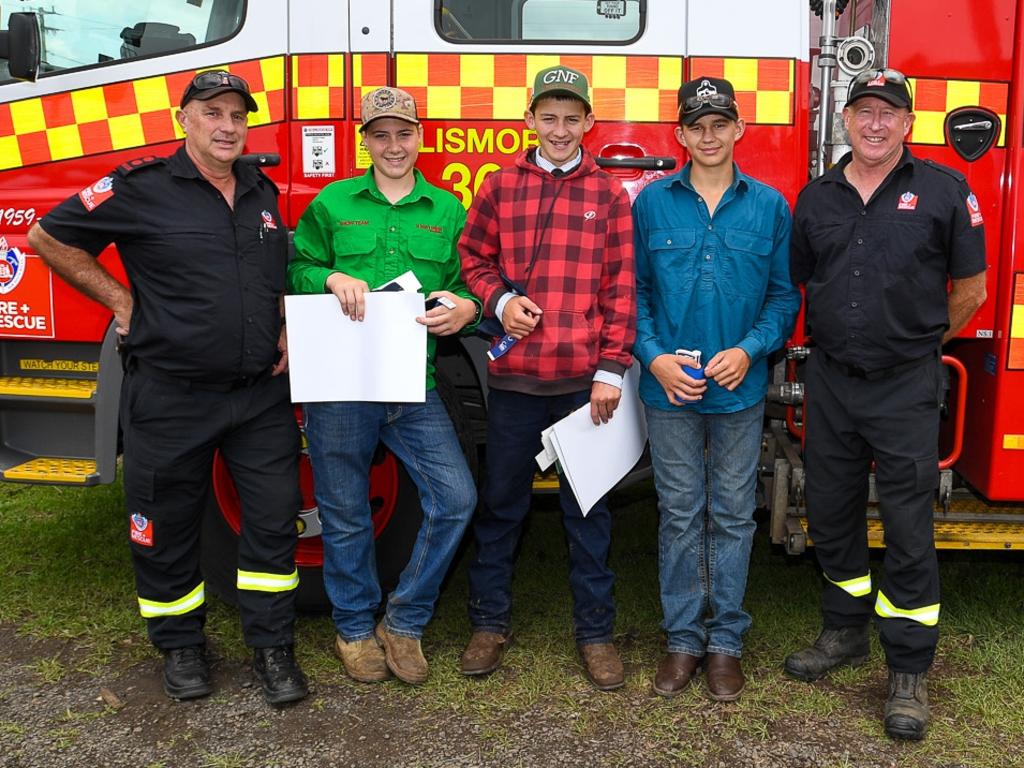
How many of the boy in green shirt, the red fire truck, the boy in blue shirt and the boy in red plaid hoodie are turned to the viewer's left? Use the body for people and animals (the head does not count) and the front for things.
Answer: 1

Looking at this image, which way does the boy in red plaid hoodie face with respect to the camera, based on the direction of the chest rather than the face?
toward the camera

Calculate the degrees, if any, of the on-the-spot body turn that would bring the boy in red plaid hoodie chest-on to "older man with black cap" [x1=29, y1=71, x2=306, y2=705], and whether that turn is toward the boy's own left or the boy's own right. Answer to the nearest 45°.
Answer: approximately 90° to the boy's own right

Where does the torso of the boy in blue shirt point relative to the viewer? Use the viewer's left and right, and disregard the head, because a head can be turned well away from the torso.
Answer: facing the viewer

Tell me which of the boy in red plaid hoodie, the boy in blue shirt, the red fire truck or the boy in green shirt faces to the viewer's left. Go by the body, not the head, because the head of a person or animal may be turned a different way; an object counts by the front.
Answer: the red fire truck

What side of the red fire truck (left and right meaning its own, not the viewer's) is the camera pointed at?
left

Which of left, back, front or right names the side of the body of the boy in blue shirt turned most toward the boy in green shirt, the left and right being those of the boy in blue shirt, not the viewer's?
right

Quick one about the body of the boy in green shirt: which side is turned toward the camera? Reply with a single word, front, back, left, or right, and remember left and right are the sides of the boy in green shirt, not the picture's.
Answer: front

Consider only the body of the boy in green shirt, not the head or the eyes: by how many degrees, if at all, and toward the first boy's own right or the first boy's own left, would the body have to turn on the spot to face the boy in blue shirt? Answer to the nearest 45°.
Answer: approximately 90° to the first boy's own left
